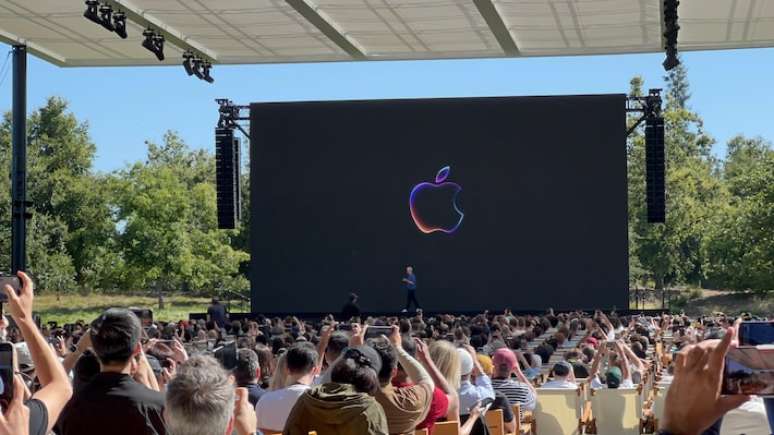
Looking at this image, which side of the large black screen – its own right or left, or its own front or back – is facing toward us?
front

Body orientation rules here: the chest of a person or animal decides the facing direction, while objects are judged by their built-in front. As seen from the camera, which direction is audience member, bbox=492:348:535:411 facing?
away from the camera

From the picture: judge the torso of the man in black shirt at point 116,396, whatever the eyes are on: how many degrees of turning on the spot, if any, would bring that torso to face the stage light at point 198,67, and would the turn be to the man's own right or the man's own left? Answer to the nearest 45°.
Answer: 0° — they already face it

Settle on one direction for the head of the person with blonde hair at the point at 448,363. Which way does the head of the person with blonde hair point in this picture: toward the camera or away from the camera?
away from the camera

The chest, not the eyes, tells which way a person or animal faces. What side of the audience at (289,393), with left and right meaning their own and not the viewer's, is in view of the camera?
back

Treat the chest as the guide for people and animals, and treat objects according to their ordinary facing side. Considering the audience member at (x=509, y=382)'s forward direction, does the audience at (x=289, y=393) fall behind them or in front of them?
behind

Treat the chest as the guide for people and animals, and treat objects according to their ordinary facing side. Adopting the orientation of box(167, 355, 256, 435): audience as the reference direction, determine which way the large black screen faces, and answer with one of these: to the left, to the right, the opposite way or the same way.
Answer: the opposite way

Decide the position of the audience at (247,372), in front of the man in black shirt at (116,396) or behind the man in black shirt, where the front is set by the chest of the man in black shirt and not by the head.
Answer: in front

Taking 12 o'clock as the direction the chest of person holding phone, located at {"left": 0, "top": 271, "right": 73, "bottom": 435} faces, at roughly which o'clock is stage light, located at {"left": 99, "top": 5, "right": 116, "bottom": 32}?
The stage light is roughly at 12 o'clock from the person holding phone.

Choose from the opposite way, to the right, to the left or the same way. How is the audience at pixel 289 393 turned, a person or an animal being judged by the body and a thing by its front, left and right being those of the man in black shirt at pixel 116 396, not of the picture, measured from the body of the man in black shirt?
the same way

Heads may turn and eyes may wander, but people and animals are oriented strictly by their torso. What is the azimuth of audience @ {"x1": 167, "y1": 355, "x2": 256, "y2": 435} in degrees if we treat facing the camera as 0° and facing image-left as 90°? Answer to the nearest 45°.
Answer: approximately 180°

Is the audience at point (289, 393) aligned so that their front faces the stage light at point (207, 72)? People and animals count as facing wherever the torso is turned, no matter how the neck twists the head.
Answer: yes

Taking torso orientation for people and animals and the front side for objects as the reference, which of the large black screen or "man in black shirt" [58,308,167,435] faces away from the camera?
the man in black shirt

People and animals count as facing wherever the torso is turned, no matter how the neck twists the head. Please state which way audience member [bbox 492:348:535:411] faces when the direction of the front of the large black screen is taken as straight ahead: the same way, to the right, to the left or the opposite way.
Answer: the opposite way

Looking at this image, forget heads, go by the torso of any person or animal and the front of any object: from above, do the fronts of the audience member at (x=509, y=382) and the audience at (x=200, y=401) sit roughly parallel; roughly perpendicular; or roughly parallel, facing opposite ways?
roughly parallel

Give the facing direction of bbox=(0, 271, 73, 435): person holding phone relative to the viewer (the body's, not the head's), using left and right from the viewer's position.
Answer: facing away from the viewer

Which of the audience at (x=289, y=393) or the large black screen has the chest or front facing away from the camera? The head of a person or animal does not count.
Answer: the audience

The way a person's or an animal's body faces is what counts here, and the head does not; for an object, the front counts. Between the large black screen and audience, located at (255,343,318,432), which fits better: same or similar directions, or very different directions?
very different directions

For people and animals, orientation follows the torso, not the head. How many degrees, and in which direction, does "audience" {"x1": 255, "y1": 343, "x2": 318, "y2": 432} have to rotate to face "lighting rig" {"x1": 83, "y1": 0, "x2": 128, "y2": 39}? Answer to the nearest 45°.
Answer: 0° — they already face it

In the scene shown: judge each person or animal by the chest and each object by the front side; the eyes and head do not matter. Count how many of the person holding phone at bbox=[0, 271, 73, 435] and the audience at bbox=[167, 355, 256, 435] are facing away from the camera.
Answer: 2

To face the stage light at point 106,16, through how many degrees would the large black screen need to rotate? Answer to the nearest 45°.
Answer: approximately 45° to its right

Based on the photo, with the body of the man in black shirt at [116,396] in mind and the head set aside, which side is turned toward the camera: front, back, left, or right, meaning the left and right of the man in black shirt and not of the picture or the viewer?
back

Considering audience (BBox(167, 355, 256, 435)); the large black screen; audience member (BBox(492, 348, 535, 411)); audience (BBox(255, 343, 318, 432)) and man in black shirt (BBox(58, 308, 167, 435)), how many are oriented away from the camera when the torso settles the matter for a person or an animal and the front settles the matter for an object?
4
